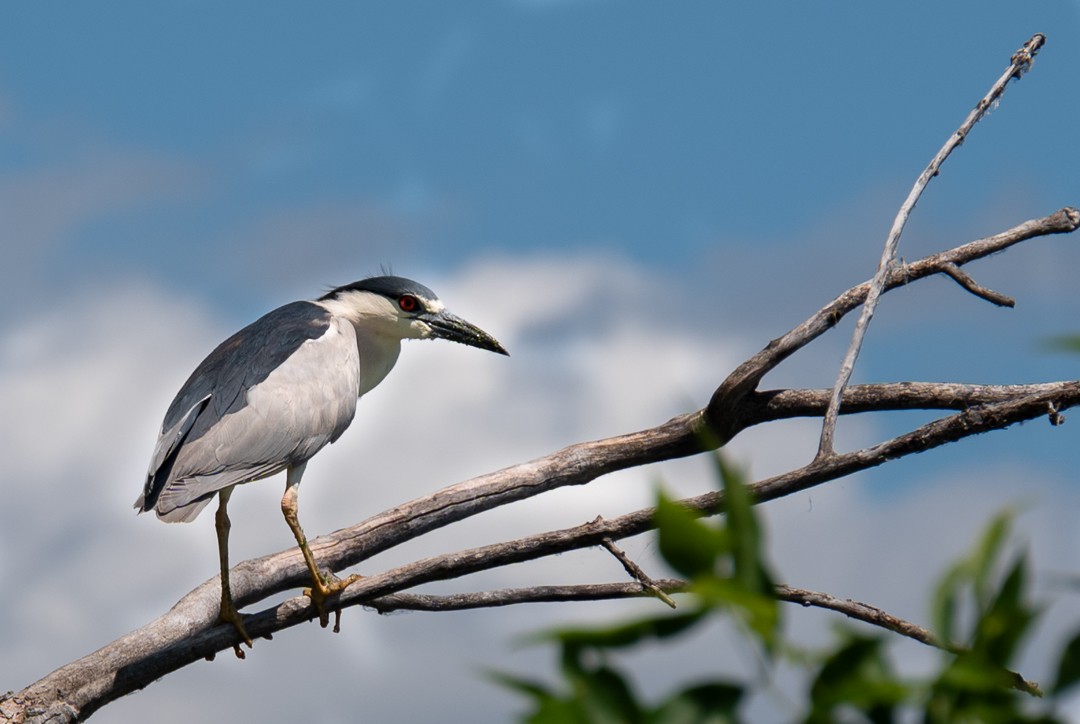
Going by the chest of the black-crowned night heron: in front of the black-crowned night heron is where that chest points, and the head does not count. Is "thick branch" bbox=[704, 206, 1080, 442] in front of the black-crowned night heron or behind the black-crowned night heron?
in front

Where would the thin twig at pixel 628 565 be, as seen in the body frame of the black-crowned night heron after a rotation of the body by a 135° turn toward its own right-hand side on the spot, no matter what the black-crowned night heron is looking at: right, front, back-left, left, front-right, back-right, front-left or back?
left

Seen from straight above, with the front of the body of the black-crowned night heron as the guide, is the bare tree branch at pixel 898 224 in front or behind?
in front

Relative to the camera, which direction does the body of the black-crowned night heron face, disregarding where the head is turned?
to the viewer's right

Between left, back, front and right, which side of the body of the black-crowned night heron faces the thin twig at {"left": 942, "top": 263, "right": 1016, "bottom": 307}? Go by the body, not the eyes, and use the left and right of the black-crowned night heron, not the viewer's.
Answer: front

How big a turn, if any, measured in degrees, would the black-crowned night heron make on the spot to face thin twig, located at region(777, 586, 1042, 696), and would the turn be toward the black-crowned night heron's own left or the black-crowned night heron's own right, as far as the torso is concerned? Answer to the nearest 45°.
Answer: approximately 45° to the black-crowned night heron's own right
